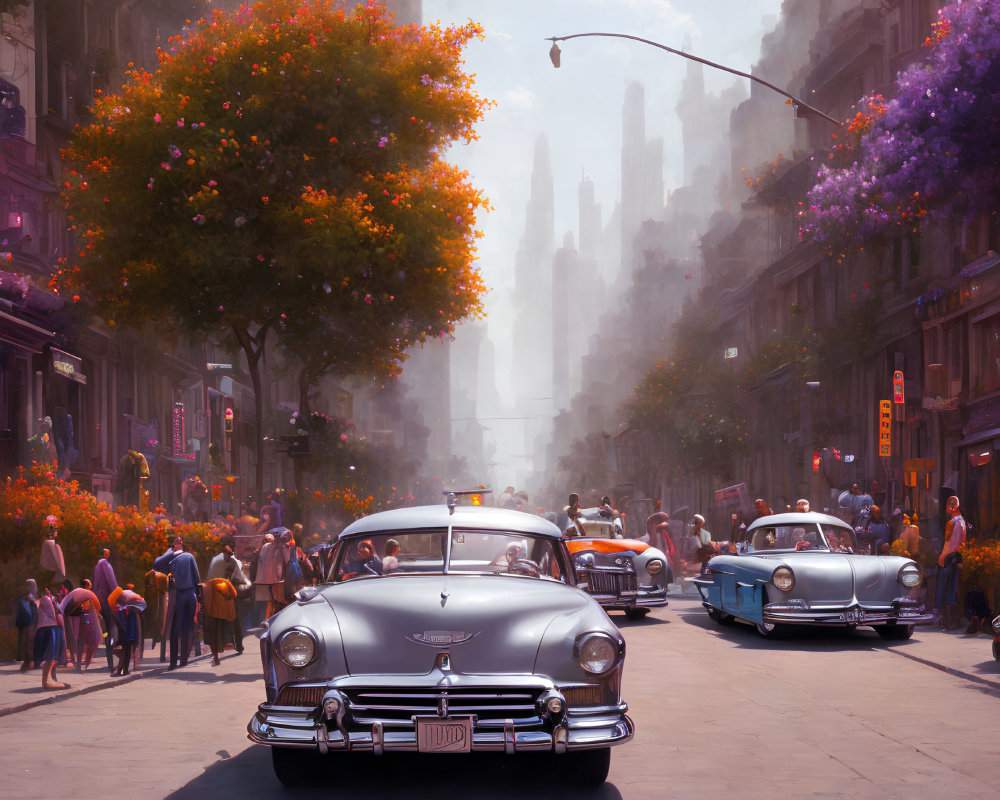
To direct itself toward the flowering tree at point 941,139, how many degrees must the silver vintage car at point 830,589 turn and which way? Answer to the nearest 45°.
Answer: approximately 135° to its left

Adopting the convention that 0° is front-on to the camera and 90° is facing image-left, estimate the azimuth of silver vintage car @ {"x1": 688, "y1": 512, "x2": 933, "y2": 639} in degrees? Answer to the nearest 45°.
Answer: approximately 315°

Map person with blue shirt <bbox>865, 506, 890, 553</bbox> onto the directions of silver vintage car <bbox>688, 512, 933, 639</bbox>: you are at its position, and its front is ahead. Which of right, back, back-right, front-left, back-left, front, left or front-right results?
back-left

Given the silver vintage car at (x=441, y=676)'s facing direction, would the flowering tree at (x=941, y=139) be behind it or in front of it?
behind

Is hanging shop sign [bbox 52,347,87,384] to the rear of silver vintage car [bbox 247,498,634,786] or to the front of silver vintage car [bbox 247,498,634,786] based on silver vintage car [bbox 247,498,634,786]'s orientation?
to the rear

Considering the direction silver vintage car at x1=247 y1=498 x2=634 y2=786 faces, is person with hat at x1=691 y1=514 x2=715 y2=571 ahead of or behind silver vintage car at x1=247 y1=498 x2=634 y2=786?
behind

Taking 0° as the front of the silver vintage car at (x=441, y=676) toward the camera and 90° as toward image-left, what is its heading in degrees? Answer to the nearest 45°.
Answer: approximately 0°

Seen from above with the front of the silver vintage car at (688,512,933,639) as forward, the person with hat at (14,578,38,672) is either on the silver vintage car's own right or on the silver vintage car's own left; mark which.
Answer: on the silver vintage car's own right

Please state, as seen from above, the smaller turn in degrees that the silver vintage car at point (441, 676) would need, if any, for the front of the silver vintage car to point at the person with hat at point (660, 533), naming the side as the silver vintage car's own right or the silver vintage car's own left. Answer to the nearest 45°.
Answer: approximately 180°
